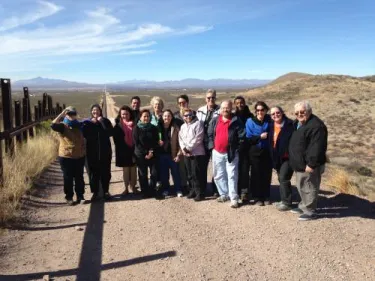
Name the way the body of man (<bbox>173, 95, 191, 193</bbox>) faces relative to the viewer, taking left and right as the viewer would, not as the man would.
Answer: facing the viewer

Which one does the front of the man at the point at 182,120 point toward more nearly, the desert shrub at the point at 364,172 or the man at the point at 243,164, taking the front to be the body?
the man

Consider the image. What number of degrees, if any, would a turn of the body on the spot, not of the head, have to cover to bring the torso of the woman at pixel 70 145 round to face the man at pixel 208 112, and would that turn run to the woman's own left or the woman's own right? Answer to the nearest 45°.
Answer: approximately 90° to the woman's own left

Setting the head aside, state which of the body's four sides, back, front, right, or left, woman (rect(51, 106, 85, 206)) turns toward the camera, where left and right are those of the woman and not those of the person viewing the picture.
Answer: front

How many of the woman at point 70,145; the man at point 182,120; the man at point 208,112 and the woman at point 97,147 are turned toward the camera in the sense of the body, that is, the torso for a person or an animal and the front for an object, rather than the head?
4

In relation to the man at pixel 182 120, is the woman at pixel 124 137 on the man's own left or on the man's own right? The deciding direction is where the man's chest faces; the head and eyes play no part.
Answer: on the man's own right

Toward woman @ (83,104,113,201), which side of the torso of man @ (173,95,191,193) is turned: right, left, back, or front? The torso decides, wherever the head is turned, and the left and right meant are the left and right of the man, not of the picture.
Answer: right

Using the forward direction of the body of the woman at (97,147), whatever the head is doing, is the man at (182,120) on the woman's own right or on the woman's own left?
on the woman's own left

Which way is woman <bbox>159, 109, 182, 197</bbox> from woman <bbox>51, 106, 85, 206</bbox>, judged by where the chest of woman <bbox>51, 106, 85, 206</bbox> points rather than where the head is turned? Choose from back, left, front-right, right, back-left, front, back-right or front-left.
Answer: left

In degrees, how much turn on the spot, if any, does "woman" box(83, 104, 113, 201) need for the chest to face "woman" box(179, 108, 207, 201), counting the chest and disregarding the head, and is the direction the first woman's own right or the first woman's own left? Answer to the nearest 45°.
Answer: approximately 90° to the first woman's own left

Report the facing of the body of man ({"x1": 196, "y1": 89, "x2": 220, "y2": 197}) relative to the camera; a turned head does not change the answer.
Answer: toward the camera

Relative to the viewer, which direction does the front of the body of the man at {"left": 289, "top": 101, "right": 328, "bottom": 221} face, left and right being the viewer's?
facing the viewer and to the left of the viewer

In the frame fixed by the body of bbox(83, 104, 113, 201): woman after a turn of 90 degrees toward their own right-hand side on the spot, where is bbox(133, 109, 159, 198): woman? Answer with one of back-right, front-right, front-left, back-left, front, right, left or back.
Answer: back
